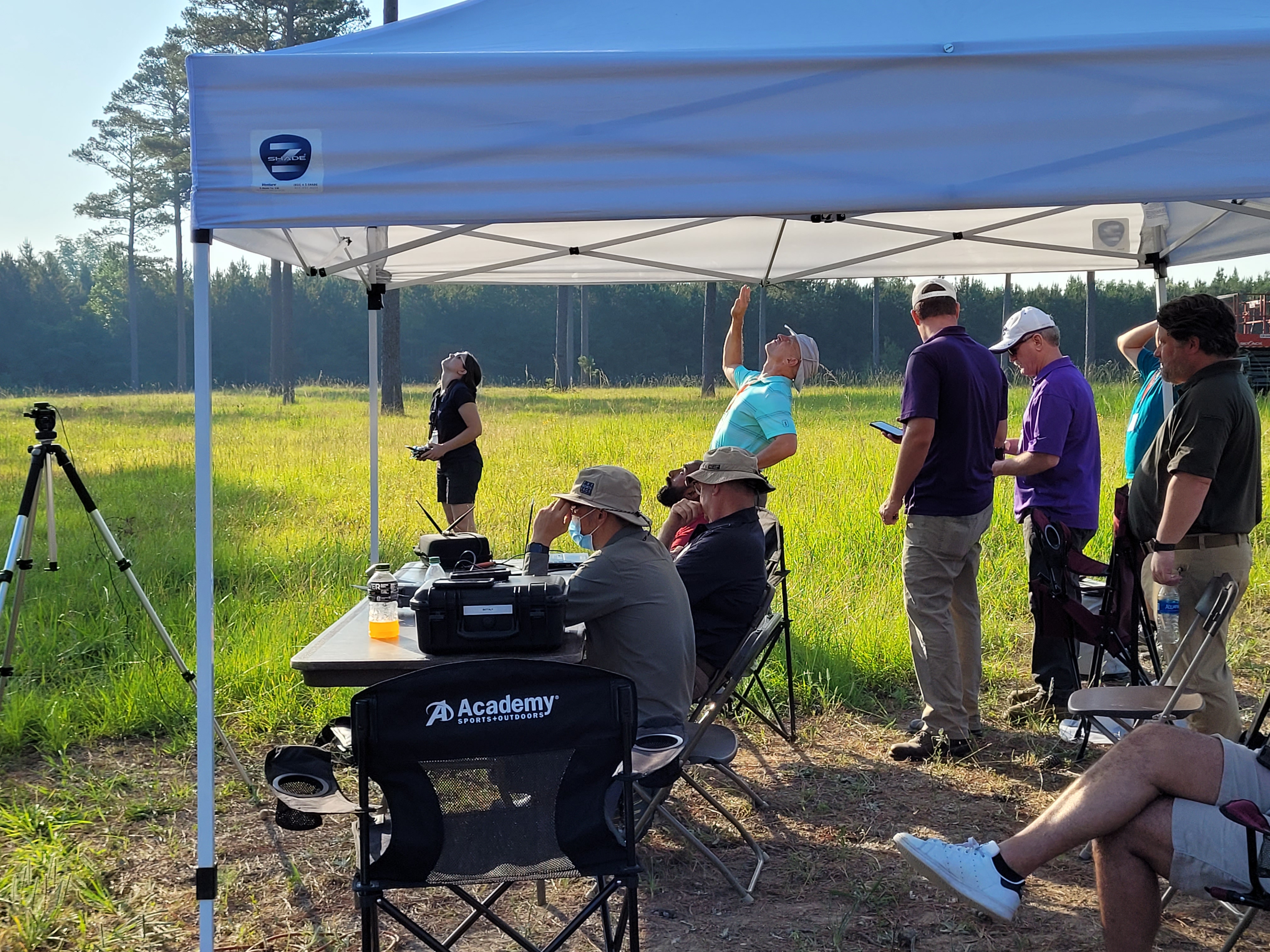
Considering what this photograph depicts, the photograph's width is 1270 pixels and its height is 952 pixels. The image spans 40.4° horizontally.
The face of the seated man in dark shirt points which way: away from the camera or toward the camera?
away from the camera

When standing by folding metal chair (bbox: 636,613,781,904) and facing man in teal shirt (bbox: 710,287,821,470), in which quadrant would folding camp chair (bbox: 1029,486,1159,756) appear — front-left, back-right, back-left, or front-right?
front-right

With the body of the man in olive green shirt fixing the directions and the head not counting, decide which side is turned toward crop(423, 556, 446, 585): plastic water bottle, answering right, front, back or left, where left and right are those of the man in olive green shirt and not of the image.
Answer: front

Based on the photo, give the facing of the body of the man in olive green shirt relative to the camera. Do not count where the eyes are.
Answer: to the viewer's left

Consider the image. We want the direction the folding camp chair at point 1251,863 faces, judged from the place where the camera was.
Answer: facing to the left of the viewer

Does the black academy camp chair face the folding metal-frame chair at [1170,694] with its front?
no

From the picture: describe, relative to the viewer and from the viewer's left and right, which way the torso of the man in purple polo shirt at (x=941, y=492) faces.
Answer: facing away from the viewer and to the left of the viewer

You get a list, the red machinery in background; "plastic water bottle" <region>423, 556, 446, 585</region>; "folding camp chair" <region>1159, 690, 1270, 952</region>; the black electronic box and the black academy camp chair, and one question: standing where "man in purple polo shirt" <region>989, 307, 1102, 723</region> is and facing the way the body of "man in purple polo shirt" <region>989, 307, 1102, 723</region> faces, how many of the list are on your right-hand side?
1

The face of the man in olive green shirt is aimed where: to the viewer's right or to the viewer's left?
to the viewer's left

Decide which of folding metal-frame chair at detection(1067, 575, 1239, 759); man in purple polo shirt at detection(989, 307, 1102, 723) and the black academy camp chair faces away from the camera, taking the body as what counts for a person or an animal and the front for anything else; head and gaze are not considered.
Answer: the black academy camp chair

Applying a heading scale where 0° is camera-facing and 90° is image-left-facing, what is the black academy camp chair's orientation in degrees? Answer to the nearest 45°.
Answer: approximately 180°

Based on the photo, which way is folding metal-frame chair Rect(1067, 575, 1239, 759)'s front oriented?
to the viewer's left

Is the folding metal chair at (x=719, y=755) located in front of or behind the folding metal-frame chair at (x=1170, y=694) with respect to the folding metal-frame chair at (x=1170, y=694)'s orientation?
in front

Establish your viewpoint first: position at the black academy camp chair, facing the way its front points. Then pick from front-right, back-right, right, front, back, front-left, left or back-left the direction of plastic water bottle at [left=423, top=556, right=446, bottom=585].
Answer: front

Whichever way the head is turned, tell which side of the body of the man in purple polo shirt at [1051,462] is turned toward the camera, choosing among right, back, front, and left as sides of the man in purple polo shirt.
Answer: left

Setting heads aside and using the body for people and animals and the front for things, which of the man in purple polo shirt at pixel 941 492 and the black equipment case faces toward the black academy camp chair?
the black equipment case
